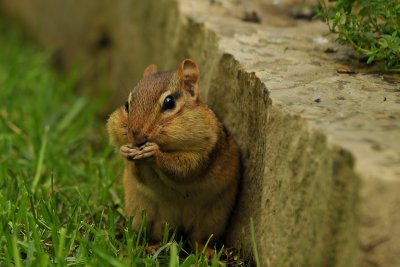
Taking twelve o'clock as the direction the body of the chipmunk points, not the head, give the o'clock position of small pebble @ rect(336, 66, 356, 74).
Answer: The small pebble is roughly at 7 o'clock from the chipmunk.

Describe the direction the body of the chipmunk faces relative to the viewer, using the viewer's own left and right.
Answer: facing the viewer and to the left of the viewer
